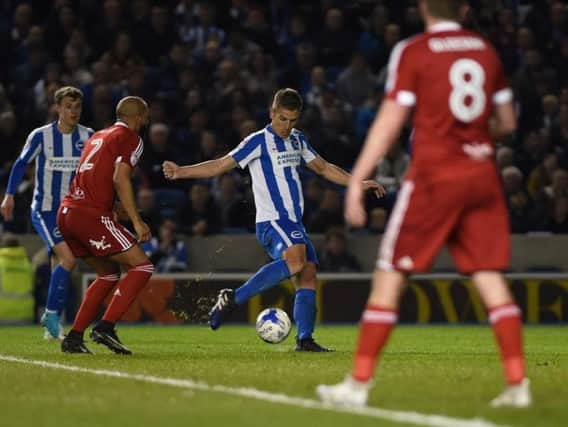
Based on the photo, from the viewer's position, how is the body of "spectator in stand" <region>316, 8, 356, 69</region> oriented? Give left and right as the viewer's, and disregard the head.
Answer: facing the viewer

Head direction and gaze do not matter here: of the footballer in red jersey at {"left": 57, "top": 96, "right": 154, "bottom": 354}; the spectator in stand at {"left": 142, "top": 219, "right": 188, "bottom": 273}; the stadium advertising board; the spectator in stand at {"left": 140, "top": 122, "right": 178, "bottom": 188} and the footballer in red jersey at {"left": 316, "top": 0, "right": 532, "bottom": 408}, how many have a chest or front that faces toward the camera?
3

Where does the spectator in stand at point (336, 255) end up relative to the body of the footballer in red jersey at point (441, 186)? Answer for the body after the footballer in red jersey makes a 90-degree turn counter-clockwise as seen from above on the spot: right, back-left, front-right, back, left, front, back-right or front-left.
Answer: back-right

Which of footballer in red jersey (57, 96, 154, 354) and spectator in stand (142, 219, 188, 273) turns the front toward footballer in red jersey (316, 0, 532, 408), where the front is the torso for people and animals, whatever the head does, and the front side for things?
the spectator in stand

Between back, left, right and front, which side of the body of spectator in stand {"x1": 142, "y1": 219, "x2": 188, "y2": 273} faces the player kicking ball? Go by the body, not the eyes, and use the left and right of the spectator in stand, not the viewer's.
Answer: front

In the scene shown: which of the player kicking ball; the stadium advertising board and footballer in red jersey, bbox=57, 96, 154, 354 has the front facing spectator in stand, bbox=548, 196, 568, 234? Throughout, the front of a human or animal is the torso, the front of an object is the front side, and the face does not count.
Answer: the footballer in red jersey

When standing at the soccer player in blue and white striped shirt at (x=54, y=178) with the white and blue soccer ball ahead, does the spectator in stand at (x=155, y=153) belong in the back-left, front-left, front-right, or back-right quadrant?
back-left

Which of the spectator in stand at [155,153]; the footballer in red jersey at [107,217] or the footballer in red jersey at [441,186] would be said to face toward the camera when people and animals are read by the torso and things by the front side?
the spectator in stand

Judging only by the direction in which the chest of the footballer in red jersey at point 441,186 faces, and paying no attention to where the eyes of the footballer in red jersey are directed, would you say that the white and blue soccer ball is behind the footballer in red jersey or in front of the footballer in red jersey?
in front

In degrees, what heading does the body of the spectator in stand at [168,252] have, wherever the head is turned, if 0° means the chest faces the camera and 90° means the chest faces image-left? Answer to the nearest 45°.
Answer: approximately 0°

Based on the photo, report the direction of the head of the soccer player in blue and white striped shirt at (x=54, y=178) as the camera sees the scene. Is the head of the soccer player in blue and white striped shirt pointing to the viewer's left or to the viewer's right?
to the viewer's right
